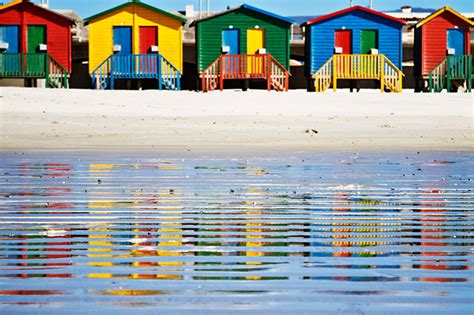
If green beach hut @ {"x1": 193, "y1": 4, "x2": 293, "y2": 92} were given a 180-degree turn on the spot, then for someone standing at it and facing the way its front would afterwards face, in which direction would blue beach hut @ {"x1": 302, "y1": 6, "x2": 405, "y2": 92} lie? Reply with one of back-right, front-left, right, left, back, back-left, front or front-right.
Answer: right

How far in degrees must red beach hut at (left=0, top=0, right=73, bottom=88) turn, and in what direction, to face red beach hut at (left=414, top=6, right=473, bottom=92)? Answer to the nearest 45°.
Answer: approximately 90° to its left

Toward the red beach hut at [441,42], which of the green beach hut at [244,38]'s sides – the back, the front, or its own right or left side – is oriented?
left

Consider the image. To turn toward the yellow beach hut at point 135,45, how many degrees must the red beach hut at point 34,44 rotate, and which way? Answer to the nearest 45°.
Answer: approximately 90° to its left

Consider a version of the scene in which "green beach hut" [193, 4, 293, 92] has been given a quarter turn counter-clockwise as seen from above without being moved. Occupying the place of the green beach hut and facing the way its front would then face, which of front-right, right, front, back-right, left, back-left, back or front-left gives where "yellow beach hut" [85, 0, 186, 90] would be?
back

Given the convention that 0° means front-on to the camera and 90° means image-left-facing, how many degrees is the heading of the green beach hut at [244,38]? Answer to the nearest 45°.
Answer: approximately 0°

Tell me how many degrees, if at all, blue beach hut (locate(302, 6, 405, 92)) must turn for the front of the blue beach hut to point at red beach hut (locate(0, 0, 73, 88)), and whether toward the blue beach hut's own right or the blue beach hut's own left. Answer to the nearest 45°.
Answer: approximately 90° to the blue beach hut's own right

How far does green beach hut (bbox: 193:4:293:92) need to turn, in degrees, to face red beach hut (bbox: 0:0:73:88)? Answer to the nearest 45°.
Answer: approximately 90° to its right

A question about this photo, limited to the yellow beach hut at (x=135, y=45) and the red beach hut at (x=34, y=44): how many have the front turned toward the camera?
2
